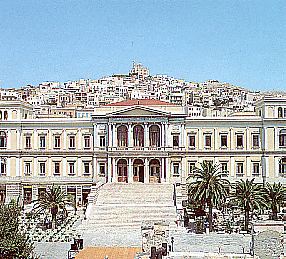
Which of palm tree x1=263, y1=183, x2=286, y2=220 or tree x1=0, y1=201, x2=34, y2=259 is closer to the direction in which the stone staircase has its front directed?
the tree

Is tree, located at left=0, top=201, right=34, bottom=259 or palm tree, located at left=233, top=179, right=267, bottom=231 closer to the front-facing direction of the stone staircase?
the tree

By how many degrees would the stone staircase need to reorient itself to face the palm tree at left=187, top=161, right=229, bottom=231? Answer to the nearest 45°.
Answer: approximately 45° to its left

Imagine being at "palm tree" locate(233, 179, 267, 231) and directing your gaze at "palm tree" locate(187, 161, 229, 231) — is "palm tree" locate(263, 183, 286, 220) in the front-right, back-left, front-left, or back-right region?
back-right

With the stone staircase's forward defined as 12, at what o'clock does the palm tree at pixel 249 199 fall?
The palm tree is roughly at 10 o'clock from the stone staircase.

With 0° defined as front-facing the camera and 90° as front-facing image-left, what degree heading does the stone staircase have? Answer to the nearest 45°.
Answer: approximately 0°

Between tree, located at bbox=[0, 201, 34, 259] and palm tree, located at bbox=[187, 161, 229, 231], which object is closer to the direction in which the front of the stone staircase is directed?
the tree

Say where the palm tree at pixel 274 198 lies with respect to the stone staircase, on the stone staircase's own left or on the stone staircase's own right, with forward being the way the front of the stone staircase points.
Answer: on the stone staircase's own left
